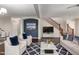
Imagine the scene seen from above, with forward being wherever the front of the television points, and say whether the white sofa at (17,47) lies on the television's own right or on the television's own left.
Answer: on the television's own right

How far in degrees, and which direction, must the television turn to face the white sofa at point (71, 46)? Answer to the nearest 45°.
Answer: approximately 90° to its left

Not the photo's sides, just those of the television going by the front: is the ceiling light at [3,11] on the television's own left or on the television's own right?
on the television's own right

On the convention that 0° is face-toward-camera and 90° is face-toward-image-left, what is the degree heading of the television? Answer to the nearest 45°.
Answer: approximately 0°
